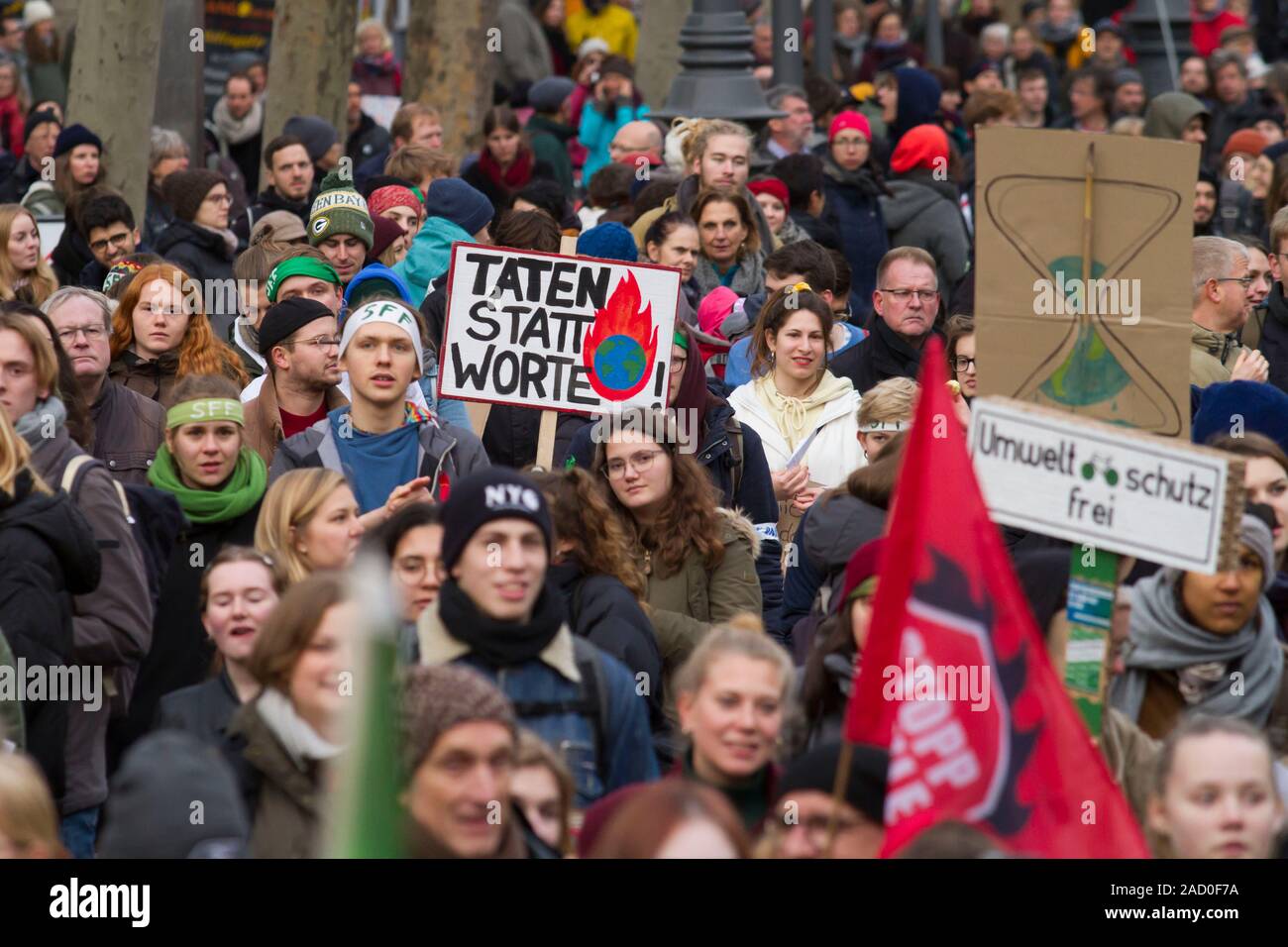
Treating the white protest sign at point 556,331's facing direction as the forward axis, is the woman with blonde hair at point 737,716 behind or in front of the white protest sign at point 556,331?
in front

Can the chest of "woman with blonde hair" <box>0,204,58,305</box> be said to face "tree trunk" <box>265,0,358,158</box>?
no

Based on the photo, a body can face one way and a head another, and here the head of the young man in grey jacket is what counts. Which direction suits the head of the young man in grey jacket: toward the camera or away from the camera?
toward the camera

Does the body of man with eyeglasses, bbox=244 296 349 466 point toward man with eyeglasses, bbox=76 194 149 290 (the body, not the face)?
no

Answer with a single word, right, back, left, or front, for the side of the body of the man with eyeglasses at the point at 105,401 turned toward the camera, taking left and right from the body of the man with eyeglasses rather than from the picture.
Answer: front

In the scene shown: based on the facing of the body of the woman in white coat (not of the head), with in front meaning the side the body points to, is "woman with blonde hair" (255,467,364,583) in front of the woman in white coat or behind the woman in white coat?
in front

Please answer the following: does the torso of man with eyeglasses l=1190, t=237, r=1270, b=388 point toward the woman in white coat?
no

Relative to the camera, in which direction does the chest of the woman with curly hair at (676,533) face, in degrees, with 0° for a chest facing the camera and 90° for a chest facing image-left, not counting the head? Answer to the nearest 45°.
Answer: approximately 45°

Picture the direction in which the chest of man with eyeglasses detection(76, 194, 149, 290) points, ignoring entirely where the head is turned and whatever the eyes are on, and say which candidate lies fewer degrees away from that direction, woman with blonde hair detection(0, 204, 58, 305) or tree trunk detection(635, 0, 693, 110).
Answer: the woman with blonde hair

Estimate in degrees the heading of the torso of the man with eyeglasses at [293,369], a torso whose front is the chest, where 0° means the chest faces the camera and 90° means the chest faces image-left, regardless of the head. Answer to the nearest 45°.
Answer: approximately 315°

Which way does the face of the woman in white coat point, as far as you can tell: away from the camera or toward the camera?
toward the camera

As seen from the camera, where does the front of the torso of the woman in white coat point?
toward the camera

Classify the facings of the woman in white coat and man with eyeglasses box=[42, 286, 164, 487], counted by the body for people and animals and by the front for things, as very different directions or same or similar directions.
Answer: same or similar directions

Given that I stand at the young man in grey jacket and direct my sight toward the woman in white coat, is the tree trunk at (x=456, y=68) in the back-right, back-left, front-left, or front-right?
front-left

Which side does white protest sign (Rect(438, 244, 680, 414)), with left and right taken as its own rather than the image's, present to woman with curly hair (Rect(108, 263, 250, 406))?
right

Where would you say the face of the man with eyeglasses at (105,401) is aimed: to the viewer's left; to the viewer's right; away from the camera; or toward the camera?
toward the camera

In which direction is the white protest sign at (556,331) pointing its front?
toward the camera
